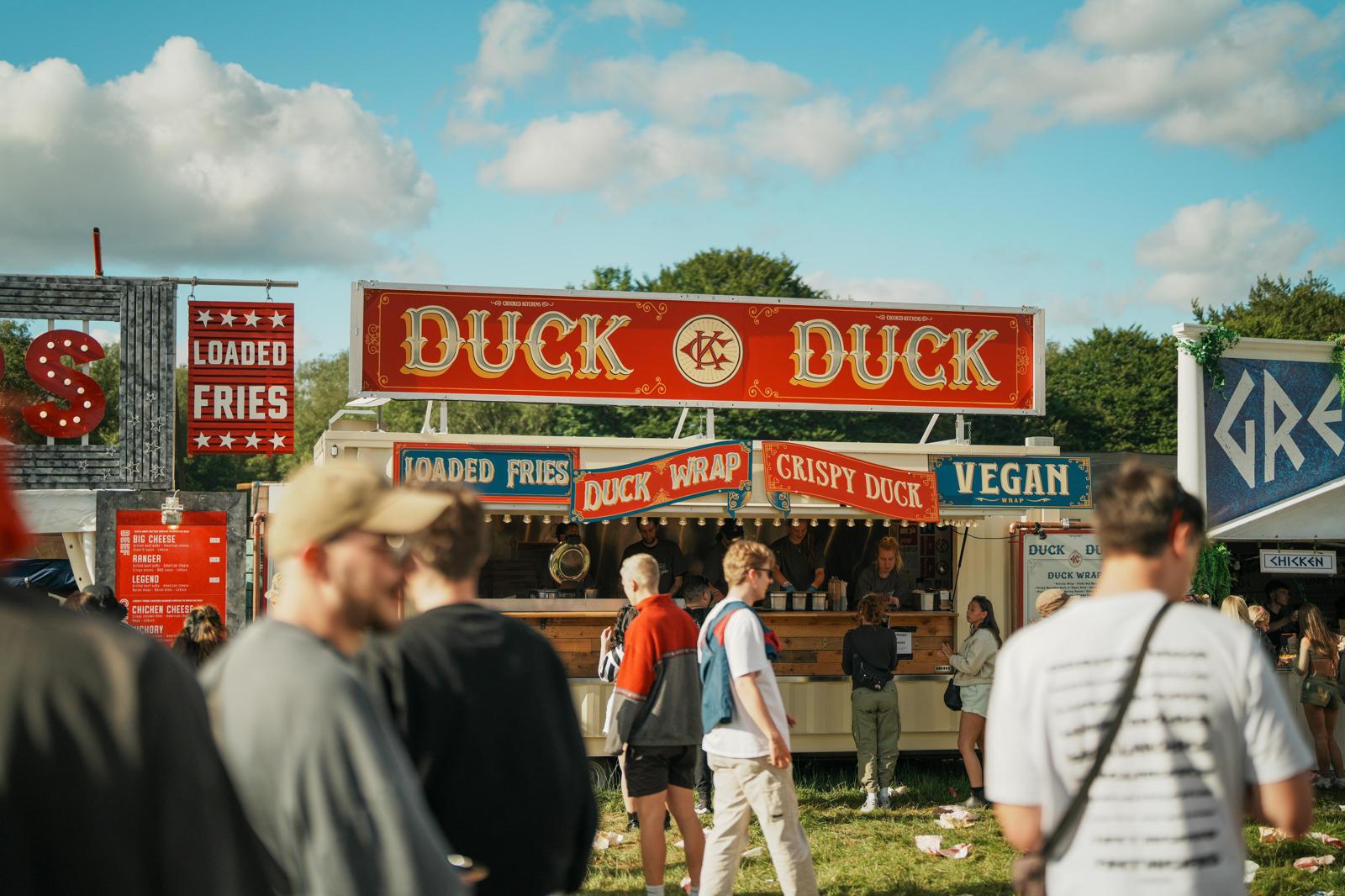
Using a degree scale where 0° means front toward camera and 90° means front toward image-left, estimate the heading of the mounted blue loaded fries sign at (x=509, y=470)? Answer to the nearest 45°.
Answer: approximately 0°

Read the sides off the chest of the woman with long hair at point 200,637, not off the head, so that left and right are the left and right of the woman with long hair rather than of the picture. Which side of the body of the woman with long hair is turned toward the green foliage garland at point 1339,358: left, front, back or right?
right

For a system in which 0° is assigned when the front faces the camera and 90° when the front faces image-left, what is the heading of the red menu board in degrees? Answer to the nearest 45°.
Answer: approximately 0°

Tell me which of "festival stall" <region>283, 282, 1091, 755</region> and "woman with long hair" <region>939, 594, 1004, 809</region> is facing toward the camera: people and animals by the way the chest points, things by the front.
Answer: the festival stall

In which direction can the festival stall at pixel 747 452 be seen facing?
toward the camera

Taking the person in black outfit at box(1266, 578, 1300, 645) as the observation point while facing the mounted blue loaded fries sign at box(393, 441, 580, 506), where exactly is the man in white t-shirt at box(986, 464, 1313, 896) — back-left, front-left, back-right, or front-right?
front-left

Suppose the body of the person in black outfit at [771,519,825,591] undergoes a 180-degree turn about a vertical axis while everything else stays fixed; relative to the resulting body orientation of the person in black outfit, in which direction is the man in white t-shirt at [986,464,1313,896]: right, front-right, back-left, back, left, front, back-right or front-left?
back

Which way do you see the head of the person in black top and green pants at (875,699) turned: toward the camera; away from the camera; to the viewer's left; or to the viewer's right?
away from the camera

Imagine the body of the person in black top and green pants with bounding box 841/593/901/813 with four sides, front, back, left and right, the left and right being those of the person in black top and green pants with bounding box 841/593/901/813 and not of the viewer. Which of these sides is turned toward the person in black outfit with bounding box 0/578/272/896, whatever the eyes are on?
back

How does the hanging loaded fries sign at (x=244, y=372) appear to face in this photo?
toward the camera

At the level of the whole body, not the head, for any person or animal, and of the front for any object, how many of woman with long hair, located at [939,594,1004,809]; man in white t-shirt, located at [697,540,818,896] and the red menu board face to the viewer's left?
1

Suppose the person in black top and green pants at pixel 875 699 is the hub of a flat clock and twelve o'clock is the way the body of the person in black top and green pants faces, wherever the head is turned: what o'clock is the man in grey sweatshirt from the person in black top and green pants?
The man in grey sweatshirt is roughly at 6 o'clock from the person in black top and green pants.

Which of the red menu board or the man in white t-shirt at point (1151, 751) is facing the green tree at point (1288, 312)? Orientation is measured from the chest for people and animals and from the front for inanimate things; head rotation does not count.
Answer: the man in white t-shirt

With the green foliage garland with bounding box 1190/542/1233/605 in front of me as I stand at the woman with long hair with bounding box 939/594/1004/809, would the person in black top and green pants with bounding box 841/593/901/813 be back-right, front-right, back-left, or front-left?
back-left

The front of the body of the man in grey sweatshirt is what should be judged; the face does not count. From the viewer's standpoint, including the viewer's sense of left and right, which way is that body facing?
facing to the right of the viewer

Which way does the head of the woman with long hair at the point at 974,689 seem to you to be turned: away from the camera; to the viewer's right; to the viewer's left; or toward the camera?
to the viewer's left

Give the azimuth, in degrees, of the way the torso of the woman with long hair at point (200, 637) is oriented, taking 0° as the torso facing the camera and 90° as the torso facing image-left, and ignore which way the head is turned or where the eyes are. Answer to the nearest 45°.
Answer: approximately 180°

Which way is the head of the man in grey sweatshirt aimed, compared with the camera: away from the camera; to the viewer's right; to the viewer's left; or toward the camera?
to the viewer's right

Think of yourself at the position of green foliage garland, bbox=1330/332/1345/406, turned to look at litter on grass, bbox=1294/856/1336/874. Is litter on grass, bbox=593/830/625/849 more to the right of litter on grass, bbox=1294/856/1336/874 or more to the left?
right

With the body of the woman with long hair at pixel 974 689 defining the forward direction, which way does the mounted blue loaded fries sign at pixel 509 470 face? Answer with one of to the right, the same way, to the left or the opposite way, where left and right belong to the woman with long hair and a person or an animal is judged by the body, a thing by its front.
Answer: to the left
